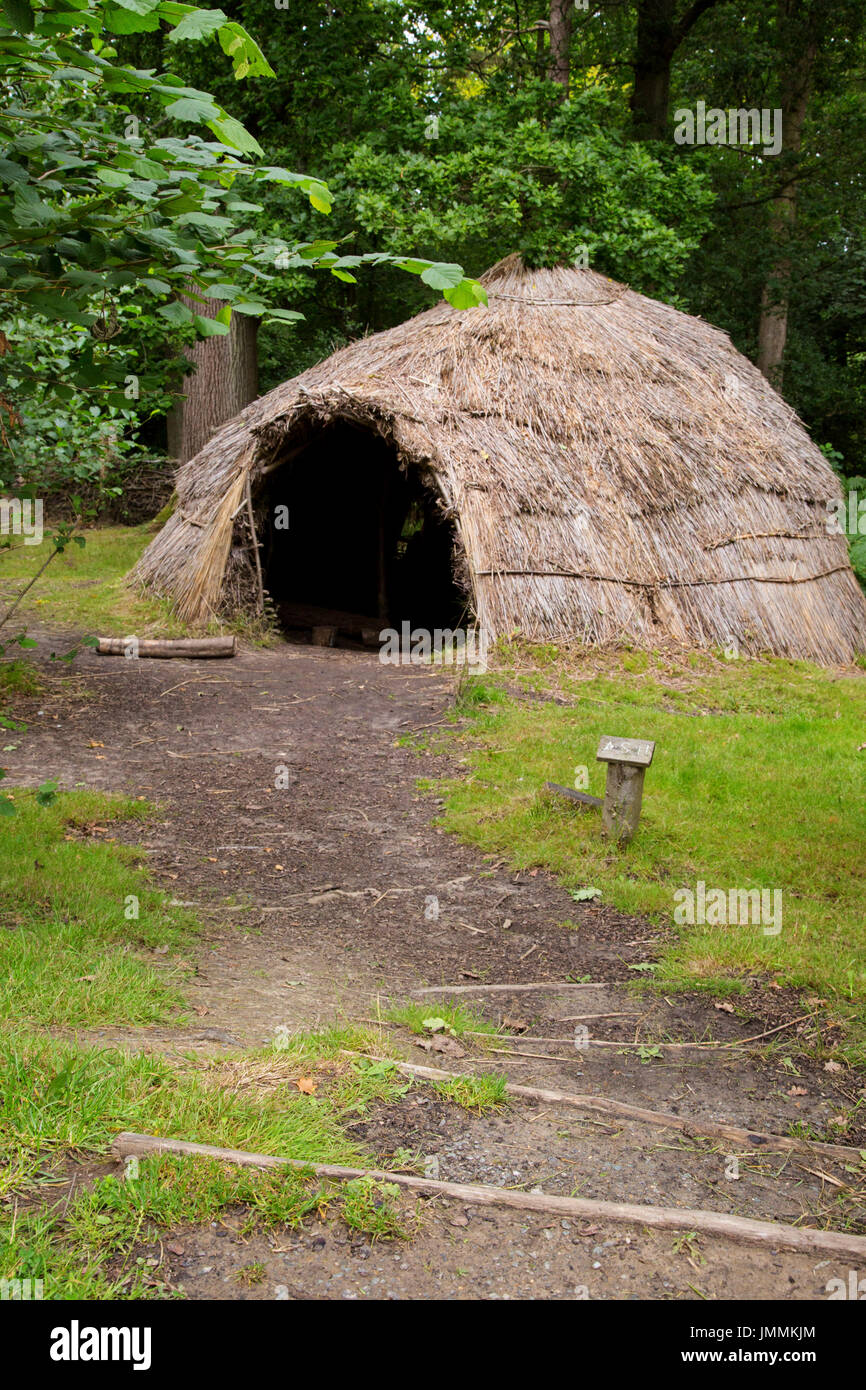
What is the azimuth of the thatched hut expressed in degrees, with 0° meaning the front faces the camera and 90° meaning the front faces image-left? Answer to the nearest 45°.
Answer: approximately 45°

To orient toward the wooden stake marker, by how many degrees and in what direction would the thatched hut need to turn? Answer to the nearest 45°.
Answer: approximately 45° to its left

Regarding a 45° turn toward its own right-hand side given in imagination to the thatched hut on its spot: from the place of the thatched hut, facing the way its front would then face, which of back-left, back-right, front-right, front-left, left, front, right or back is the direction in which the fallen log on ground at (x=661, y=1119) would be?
left

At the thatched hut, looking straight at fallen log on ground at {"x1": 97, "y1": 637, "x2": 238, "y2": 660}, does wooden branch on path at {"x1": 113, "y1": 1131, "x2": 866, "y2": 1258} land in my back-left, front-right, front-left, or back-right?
front-left

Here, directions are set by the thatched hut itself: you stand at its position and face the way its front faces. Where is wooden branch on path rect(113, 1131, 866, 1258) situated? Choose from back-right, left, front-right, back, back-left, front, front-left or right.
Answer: front-left
